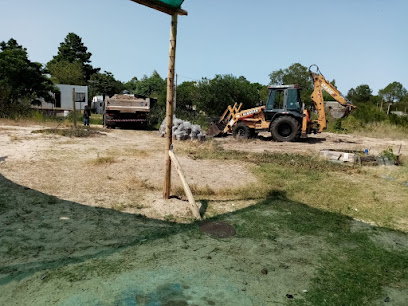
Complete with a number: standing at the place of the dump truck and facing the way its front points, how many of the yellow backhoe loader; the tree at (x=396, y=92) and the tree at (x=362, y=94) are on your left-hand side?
0

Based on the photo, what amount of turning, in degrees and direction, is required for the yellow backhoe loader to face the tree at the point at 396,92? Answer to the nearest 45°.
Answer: approximately 90° to its right

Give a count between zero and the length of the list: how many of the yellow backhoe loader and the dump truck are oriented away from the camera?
1

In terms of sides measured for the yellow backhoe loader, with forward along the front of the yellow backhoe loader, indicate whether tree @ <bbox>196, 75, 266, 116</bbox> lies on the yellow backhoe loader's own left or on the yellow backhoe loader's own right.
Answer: on the yellow backhoe loader's own right

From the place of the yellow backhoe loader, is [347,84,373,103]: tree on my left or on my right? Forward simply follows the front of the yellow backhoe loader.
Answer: on my right

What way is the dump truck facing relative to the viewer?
away from the camera

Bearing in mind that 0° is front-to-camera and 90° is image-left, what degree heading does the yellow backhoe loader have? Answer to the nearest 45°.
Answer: approximately 90°

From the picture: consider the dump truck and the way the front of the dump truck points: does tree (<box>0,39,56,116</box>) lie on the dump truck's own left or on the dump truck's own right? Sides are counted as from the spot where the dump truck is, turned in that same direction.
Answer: on the dump truck's own left

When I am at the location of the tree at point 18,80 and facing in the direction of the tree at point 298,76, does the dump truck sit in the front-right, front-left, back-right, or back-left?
front-right

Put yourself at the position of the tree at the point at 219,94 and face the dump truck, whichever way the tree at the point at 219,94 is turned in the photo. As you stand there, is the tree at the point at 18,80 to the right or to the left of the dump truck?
right

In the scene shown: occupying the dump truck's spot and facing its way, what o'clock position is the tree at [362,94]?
The tree is roughly at 2 o'clock from the dump truck.

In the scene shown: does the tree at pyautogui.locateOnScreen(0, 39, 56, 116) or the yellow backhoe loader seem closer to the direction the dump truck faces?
the tree

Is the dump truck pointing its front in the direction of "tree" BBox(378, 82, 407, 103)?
no

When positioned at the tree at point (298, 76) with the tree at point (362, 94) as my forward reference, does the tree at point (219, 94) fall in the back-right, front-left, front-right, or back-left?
back-right

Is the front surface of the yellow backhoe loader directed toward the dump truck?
yes

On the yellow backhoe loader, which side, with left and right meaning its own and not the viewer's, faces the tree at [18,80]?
front

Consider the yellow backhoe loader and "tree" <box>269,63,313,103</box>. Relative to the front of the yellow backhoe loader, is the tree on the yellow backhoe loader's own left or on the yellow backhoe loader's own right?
on the yellow backhoe loader's own right
